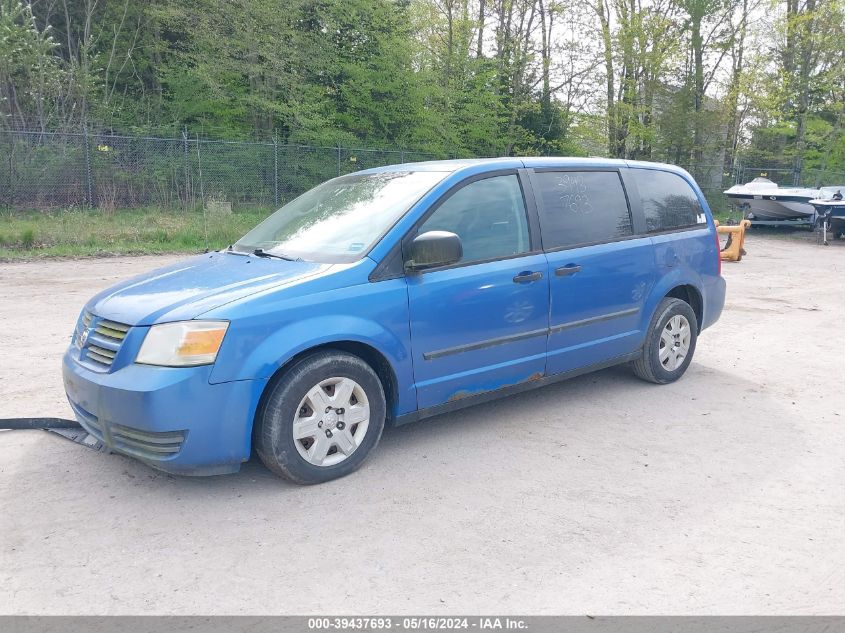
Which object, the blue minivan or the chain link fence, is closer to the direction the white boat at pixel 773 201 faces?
the chain link fence

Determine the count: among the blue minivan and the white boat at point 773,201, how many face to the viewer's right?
0

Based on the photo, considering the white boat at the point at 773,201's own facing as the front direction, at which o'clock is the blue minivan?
The blue minivan is roughly at 9 o'clock from the white boat.

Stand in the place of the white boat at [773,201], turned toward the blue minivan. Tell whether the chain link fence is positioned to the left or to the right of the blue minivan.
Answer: right

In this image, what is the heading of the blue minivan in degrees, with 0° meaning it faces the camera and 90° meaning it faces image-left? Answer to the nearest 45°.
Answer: approximately 45°

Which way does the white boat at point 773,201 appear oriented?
to the viewer's left

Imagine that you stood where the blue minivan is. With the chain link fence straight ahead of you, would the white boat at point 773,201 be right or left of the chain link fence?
right

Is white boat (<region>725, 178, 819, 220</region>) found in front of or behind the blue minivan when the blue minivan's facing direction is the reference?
behind
